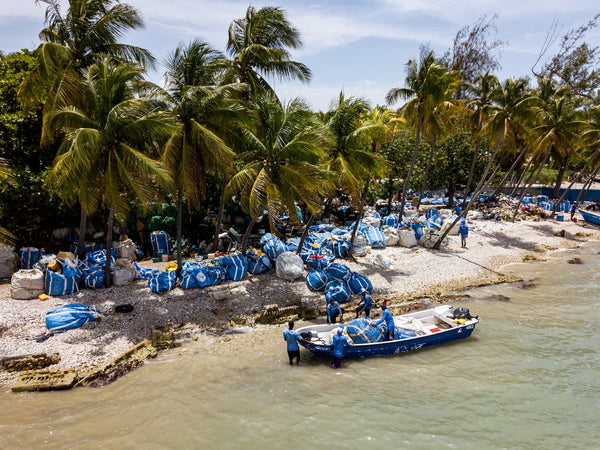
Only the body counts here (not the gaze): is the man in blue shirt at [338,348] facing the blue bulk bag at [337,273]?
yes

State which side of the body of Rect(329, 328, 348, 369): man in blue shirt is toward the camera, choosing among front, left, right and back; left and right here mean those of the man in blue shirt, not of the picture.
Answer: back

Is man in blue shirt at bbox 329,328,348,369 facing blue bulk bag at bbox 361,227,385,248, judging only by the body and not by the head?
yes

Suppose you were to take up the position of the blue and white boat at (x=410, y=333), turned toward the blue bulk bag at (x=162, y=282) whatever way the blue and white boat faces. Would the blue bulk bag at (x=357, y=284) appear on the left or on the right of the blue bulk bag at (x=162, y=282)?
right

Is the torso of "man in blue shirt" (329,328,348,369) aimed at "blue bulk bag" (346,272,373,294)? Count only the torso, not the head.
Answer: yes

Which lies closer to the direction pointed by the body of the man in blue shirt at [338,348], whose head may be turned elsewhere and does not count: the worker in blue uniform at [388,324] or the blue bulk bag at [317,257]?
the blue bulk bag

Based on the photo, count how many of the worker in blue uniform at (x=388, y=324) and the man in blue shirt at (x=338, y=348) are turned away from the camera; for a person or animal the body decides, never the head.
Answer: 1
